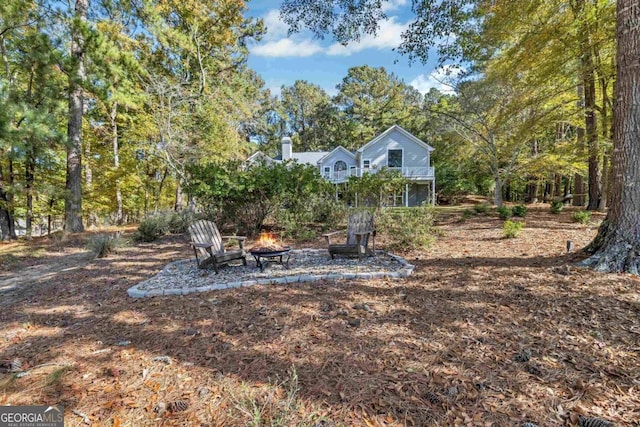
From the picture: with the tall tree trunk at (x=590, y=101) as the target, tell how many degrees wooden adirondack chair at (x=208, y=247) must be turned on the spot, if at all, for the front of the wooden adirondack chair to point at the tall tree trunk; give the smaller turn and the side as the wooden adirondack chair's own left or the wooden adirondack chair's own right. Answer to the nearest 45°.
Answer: approximately 45° to the wooden adirondack chair's own left

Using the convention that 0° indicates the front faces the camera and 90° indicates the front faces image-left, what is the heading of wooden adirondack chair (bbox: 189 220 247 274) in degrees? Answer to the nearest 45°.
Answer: approximately 315°

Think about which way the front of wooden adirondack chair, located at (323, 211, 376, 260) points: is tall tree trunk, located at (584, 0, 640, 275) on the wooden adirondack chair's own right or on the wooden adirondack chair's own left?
on the wooden adirondack chair's own left

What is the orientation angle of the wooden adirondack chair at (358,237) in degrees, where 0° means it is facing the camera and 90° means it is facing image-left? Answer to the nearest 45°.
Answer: approximately 45°

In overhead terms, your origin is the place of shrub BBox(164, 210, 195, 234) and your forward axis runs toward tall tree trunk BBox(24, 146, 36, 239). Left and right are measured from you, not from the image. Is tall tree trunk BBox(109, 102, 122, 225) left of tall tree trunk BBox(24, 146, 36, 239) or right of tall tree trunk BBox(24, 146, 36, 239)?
right

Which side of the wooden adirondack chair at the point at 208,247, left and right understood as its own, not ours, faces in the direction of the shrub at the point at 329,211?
left

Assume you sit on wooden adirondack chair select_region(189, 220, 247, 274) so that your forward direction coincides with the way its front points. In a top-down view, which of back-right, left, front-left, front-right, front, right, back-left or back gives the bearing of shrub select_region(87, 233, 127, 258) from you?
back
